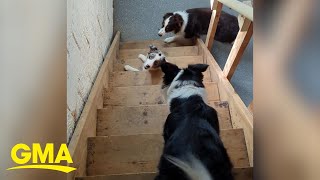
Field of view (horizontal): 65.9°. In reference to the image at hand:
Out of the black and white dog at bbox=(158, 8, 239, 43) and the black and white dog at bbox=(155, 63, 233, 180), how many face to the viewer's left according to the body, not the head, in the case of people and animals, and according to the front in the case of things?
1

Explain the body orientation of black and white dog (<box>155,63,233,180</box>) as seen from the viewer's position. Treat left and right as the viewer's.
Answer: facing away from the viewer

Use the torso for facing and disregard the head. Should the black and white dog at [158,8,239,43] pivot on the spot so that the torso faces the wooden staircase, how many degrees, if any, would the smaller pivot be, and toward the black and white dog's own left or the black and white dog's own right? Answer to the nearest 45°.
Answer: approximately 90° to the black and white dog's own left

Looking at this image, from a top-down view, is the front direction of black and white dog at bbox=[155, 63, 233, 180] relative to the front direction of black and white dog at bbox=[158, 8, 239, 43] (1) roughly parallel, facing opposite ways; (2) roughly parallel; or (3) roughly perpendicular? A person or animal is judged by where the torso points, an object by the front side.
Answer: roughly perpendicular

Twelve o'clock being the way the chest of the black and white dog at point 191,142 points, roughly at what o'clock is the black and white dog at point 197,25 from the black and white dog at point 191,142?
the black and white dog at point 197,25 is roughly at 12 o'clock from the black and white dog at point 191,142.

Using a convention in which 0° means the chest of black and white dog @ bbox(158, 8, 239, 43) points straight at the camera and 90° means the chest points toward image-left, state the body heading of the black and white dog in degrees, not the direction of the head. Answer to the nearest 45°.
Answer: approximately 90°

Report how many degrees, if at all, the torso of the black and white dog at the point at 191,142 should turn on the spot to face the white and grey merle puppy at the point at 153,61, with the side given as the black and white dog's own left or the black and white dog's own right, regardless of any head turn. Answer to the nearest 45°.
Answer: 0° — it already faces it

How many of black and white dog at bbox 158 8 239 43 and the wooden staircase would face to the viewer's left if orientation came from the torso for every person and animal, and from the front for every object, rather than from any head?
1
